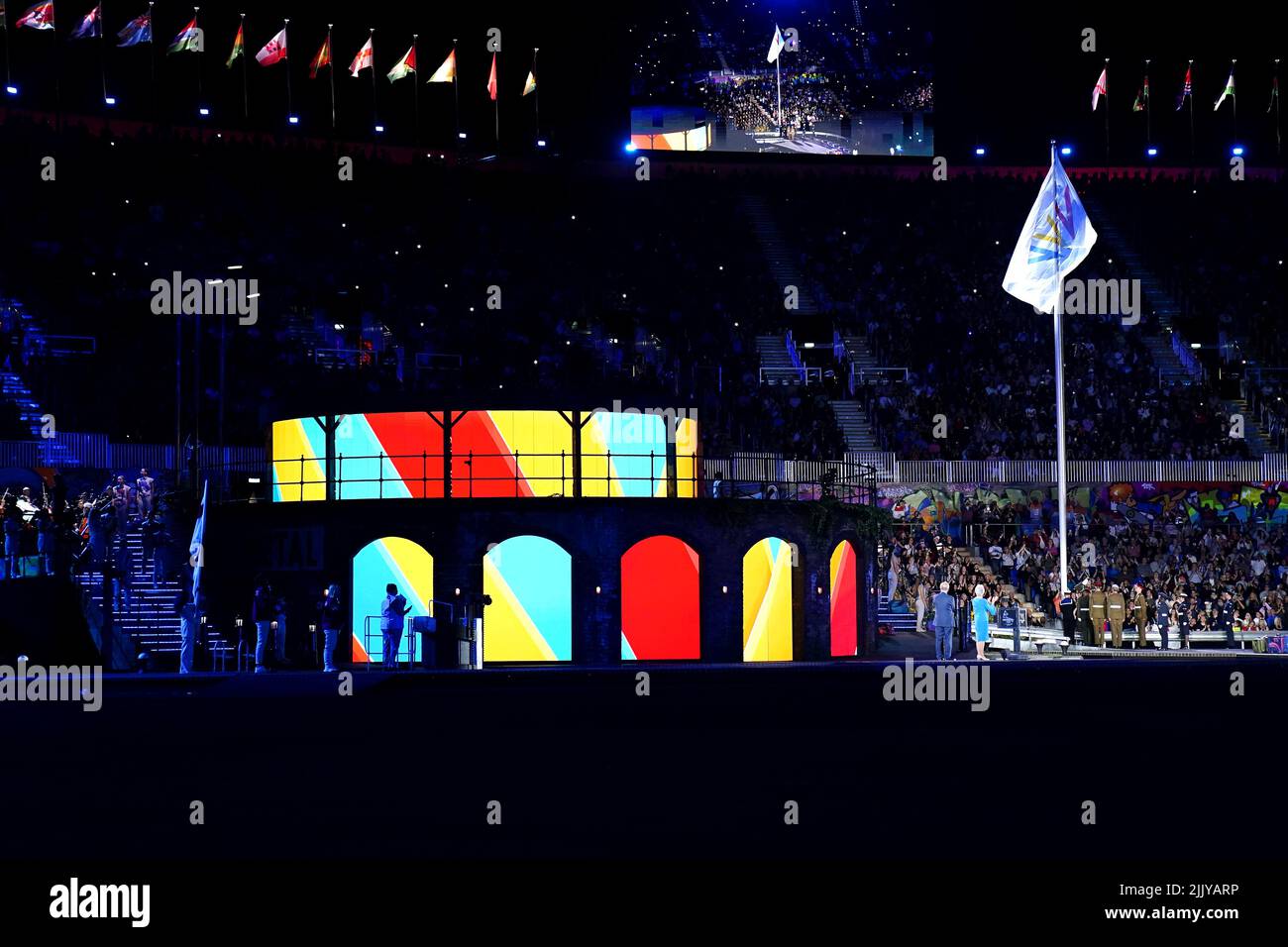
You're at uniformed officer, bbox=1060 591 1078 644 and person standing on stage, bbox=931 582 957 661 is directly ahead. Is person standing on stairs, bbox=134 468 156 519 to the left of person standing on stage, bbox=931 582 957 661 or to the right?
right

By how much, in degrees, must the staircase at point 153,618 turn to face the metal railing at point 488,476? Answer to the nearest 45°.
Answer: approximately 90° to its left

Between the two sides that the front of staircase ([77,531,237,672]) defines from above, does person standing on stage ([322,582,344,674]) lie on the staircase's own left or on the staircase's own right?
on the staircase's own left

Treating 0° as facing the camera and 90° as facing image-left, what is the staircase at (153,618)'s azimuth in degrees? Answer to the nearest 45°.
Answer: approximately 0°
